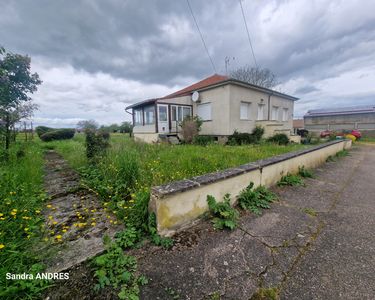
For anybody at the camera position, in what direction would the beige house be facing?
facing the viewer and to the left of the viewer

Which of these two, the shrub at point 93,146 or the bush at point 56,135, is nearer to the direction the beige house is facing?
the shrub

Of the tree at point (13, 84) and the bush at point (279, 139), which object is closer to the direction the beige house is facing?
the tree

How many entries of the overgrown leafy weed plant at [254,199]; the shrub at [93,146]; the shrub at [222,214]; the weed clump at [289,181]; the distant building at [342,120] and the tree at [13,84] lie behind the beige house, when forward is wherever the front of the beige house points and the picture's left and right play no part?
1

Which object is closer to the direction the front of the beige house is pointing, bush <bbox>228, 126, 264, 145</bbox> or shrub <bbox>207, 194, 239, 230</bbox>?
the shrub

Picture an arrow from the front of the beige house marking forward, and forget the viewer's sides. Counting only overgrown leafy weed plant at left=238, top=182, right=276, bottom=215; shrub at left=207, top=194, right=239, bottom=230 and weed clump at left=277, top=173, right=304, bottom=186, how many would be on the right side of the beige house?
0

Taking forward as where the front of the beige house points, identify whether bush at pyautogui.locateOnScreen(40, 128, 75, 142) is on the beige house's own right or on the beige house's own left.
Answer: on the beige house's own right

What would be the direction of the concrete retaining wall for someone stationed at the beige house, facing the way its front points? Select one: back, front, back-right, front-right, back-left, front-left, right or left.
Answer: front-left

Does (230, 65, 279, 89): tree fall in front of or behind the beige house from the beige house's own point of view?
behind

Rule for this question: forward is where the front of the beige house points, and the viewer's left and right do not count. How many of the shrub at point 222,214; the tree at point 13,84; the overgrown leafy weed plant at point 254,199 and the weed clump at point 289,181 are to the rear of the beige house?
0

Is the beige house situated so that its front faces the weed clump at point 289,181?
no

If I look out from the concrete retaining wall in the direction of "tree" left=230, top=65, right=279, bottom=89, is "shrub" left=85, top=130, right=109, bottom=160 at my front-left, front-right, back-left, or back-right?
front-left

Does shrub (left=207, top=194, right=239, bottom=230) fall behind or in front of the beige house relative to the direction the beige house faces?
in front
